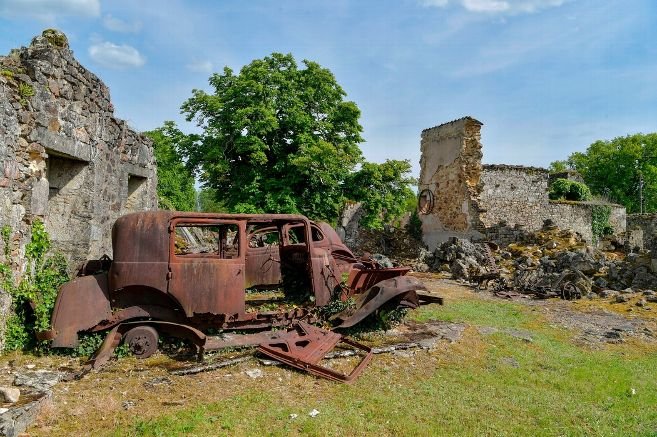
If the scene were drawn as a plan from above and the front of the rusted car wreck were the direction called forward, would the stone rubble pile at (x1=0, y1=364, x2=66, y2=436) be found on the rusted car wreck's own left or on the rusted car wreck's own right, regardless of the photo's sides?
on the rusted car wreck's own right

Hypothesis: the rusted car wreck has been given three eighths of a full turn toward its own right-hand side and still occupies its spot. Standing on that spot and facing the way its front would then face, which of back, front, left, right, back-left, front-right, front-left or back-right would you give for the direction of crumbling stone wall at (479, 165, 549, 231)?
back

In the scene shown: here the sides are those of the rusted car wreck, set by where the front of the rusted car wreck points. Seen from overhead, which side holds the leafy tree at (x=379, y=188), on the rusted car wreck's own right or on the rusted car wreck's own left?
on the rusted car wreck's own left

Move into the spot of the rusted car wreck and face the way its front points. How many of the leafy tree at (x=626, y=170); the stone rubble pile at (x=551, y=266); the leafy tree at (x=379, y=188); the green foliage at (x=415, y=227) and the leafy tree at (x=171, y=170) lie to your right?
0

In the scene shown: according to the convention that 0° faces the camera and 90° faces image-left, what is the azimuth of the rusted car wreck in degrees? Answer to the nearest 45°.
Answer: approximately 270°

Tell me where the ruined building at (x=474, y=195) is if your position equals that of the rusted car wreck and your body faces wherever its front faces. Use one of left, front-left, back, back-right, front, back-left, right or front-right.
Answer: front-left

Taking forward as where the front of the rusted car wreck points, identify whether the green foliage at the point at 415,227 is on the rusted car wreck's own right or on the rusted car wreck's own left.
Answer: on the rusted car wreck's own left

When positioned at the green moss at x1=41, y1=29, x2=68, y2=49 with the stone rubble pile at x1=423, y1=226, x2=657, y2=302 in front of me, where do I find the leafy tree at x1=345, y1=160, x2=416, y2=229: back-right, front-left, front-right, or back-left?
front-left

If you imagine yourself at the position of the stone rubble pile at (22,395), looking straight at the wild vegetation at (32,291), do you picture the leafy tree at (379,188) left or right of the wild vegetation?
right

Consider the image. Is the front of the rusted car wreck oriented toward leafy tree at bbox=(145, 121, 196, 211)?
no
